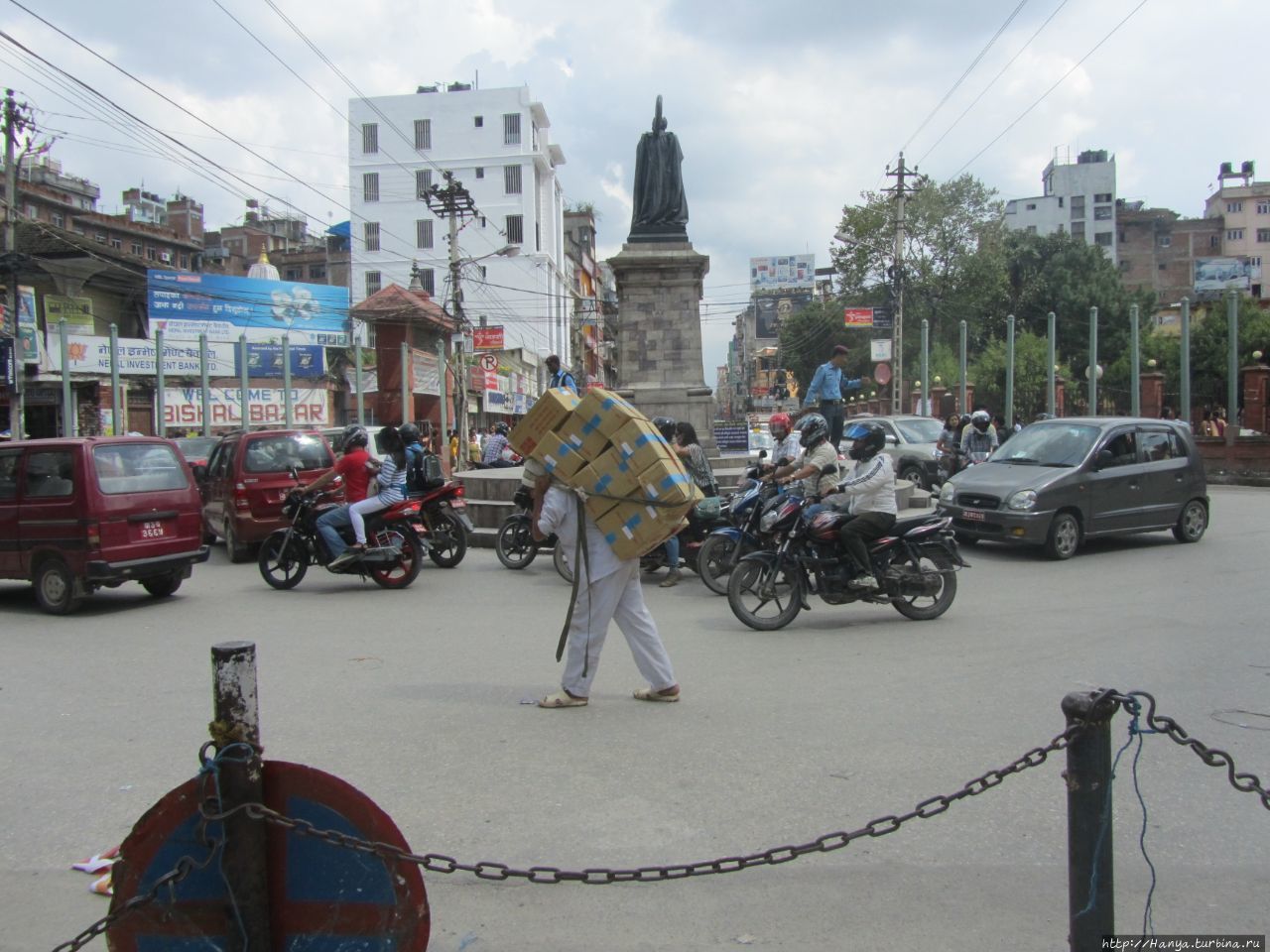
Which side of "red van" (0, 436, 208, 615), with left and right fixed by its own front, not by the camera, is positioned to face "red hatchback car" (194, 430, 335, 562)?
right

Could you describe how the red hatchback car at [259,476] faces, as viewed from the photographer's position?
facing away from the viewer and to the left of the viewer

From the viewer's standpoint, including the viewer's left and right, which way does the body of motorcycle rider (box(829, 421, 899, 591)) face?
facing to the left of the viewer

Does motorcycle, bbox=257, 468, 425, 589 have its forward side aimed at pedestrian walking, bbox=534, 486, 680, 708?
no

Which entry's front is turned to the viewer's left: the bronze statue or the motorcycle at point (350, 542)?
the motorcycle

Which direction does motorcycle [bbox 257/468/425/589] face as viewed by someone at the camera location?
facing to the left of the viewer

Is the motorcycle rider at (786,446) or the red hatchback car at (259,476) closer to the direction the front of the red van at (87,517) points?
the red hatchback car

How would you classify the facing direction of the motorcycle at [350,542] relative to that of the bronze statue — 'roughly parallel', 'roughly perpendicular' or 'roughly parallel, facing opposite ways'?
roughly perpendicular

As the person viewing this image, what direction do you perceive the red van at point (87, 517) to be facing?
facing away from the viewer and to the left of the viewer

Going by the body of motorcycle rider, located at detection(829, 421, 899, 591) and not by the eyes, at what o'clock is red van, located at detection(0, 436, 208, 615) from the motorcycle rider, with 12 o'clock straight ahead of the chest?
The red van is roughly at 12 o'clock from the motorcycle rider.

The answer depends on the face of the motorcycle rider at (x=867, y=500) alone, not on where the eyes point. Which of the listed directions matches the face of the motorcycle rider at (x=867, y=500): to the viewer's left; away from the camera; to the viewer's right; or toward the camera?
to the viewer's left

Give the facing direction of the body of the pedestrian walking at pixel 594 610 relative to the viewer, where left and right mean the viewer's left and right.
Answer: facing to the left of the viewer

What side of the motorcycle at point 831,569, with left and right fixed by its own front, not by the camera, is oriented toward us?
left
